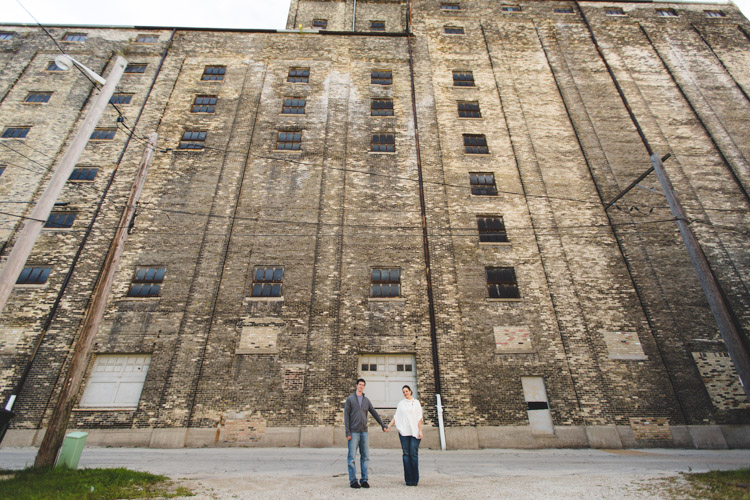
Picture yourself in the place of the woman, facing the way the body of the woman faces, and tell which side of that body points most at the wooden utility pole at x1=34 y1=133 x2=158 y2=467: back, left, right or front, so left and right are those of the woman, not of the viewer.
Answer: right

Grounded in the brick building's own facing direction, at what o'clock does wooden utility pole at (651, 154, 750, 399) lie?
The wooden utility pole is roughly at 10 o'clock from the brick building.

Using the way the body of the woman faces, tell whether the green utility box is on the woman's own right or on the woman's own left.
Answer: on the woman's own right

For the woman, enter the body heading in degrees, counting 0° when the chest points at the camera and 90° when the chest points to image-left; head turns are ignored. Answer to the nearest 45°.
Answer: approximately 0°

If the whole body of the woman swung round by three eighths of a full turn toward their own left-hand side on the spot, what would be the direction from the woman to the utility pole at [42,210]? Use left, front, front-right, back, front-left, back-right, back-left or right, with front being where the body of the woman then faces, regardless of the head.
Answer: back-left

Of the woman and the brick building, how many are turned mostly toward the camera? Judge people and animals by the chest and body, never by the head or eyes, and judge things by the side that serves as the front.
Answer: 2

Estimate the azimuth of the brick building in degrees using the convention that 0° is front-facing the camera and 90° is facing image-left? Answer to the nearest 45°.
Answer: approximately 0°

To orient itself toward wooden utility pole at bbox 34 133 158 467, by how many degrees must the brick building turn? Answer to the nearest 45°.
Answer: approximately 45° to its right

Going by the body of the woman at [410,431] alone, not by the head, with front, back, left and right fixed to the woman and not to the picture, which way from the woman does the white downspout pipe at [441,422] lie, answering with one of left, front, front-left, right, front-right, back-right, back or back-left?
back

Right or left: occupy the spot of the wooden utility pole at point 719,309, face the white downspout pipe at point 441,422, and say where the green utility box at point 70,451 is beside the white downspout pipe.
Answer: left
